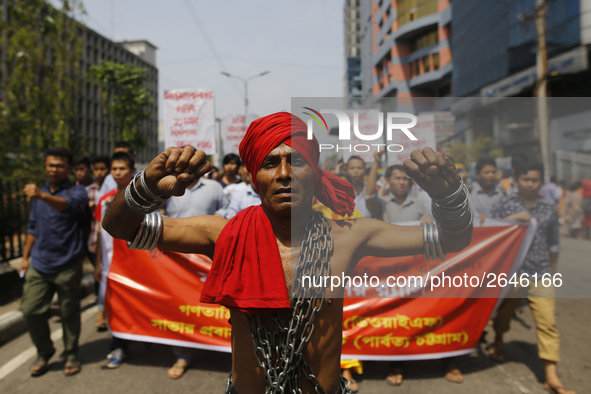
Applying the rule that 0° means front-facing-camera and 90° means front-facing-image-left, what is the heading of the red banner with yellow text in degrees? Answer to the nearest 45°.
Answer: approximately 0°

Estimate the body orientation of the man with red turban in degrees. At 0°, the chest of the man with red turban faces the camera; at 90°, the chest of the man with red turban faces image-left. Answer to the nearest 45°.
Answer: approximately 0°

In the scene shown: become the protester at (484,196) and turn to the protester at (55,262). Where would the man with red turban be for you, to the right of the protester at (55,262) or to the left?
left

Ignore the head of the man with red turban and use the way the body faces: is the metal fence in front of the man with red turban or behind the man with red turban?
behind

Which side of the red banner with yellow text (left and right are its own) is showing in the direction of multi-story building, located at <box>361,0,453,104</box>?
back

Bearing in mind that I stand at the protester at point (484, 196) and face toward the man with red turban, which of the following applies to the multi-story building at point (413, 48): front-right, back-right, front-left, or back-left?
back-right

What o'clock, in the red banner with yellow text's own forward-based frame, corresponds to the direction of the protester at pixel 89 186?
The protester is roughly at 4 o'clock from the red banner with yellow text.
